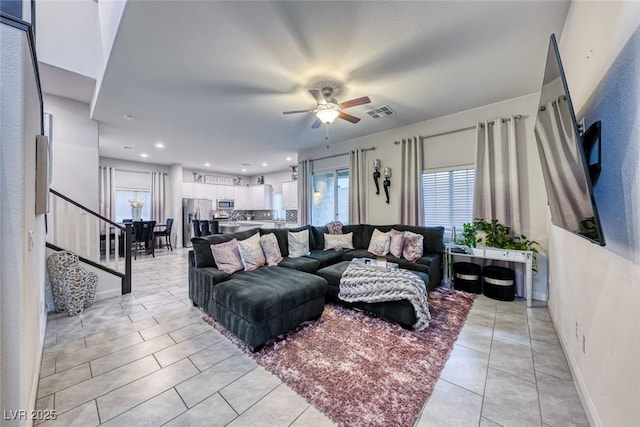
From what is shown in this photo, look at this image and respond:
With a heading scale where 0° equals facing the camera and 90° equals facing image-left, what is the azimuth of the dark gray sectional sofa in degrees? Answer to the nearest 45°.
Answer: approximately 315°

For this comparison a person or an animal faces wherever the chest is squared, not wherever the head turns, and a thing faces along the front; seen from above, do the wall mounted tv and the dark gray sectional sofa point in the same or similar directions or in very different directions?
very different directions

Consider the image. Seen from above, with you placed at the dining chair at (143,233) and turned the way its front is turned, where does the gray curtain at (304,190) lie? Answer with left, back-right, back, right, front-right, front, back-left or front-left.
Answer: back-right

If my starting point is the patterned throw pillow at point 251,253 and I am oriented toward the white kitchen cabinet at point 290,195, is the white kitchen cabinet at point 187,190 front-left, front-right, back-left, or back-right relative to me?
front-left

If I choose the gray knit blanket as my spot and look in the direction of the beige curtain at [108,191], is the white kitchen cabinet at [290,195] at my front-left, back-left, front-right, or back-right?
front-right

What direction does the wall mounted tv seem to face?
to the viewer's left

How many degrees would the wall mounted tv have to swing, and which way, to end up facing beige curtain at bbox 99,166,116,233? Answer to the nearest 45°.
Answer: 0° — it already faces it

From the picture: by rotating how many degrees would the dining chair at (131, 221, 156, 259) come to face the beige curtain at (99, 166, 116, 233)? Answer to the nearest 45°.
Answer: approximately 45° to its left

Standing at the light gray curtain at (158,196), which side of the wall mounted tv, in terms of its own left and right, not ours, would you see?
front

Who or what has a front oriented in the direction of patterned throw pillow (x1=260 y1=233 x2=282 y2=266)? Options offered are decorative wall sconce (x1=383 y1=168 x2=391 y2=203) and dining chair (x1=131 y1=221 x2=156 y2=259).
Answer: the decorative wall sconce
